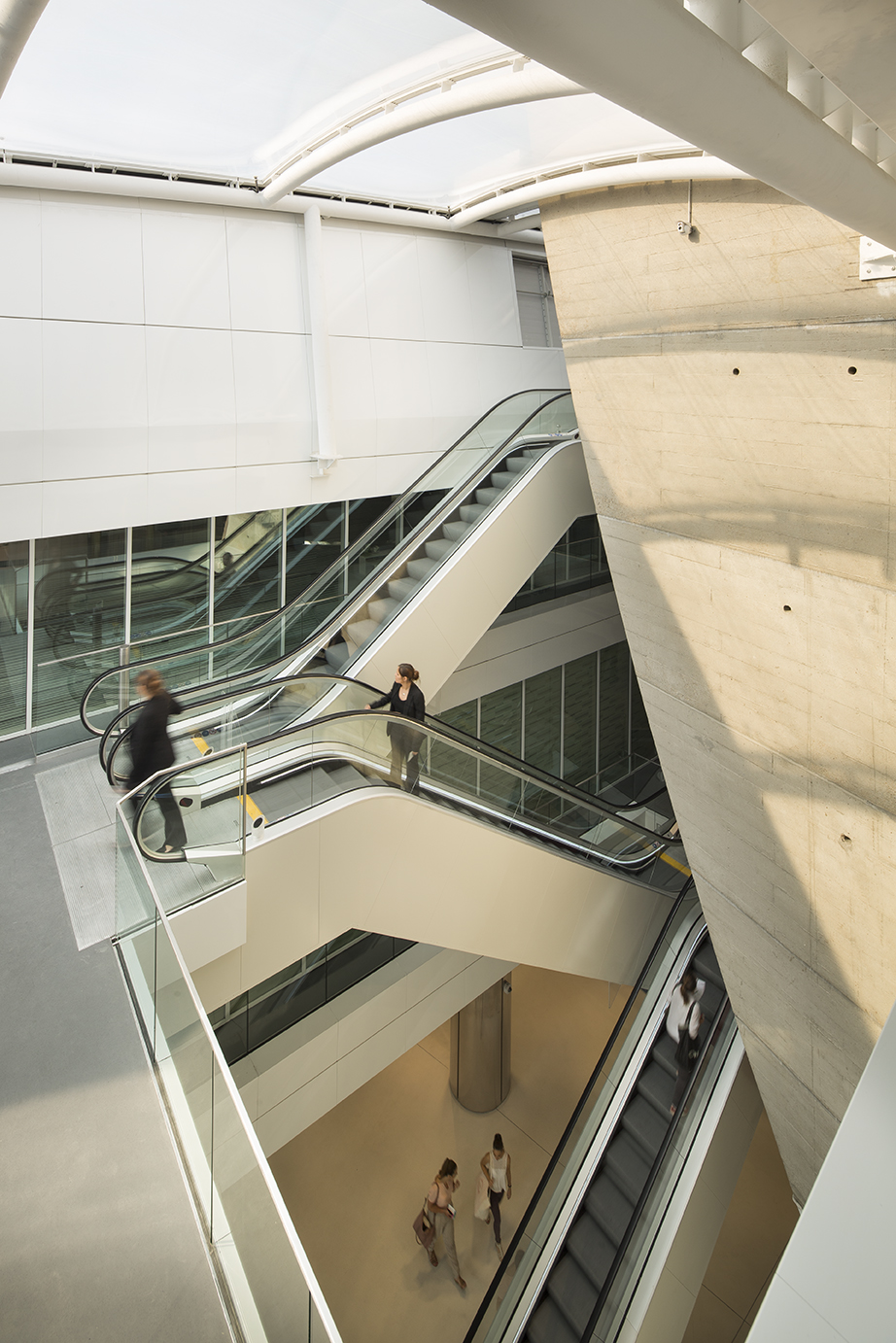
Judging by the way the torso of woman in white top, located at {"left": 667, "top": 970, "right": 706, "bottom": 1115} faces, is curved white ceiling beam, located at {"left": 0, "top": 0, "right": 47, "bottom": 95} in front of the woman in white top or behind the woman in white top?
behind

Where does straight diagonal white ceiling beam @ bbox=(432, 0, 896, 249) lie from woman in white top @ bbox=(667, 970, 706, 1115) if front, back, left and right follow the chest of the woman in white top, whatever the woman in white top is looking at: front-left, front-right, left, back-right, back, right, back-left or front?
back-right

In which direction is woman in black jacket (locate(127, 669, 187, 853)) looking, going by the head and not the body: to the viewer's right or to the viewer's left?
to the viewer's left
